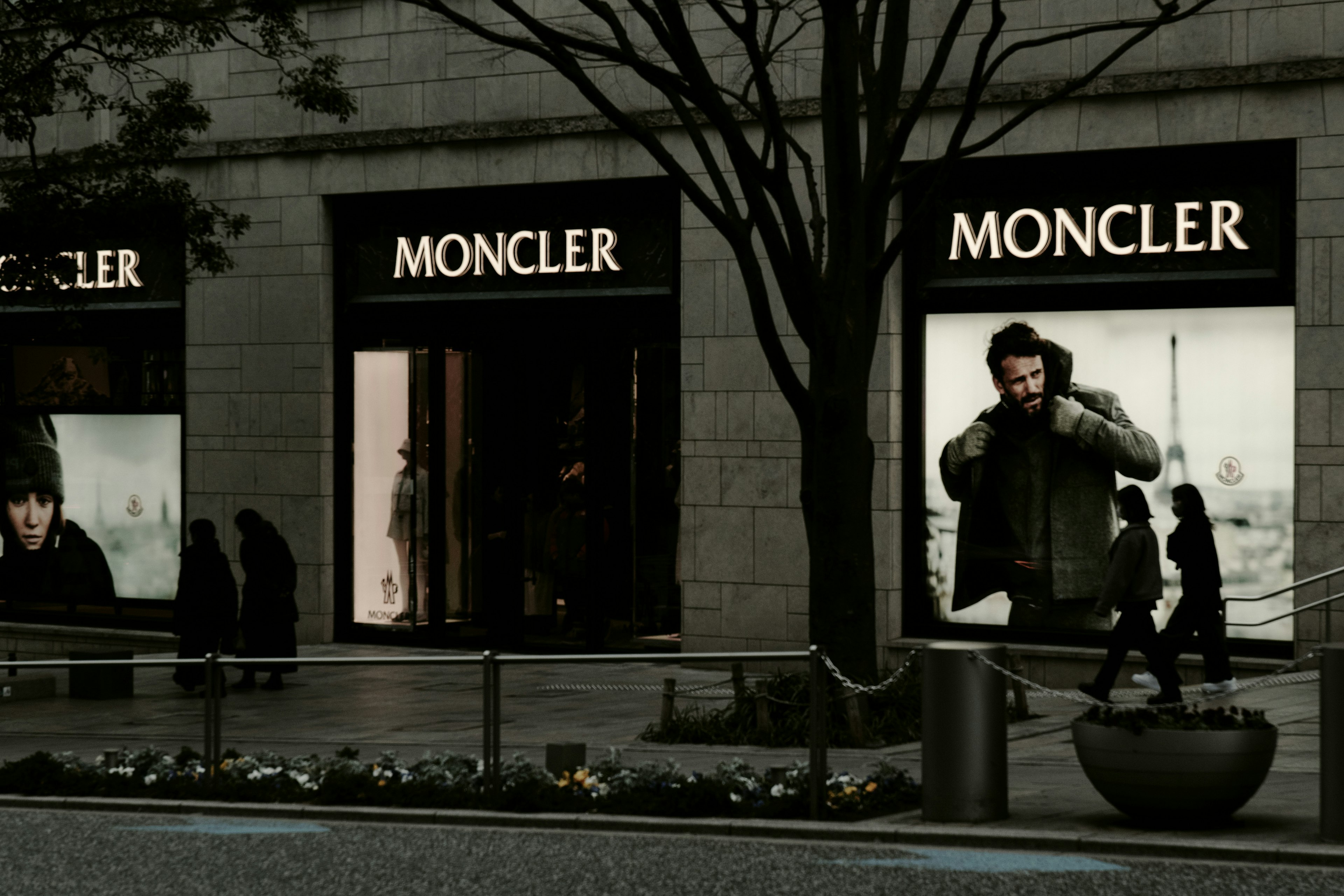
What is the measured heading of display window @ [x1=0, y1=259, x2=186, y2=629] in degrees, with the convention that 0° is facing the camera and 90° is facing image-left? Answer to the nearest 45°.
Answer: approximately 0°

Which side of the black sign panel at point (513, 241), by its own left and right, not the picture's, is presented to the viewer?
front

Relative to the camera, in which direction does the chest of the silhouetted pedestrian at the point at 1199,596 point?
to the viewer's left

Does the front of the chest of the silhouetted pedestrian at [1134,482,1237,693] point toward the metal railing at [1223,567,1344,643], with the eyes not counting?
no

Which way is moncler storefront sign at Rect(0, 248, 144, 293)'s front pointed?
toward the camera

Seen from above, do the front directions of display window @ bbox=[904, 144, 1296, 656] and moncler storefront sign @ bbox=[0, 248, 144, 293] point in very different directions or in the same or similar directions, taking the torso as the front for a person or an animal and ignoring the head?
same or similar directions

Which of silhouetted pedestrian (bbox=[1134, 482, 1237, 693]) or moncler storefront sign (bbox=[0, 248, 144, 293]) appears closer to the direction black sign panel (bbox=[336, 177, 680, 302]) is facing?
the silhouetted pedestrian

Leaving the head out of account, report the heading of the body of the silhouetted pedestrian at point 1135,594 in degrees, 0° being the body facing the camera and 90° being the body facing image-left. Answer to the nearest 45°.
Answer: approximately 90°
